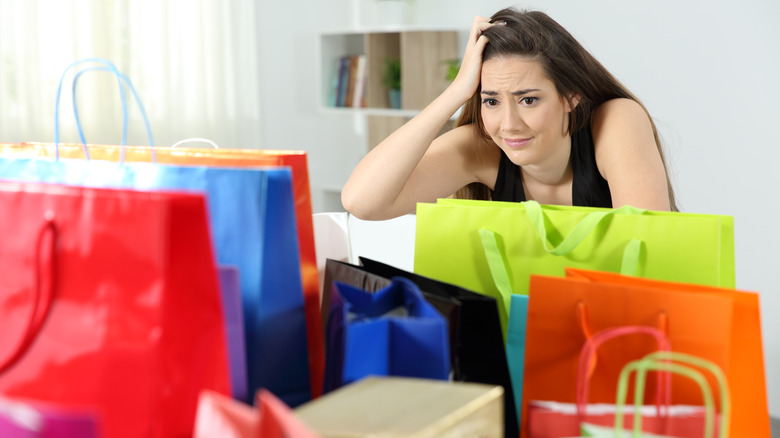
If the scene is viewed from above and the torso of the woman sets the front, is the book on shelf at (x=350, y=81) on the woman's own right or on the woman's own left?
on the woman's own right

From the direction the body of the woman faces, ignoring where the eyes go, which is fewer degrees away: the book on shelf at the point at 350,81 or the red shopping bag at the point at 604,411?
the red shopping bag

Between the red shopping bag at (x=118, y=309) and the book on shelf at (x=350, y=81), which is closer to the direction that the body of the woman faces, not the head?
the red shopping bag

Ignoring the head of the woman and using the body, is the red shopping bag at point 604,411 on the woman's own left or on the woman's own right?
on the woman's own left

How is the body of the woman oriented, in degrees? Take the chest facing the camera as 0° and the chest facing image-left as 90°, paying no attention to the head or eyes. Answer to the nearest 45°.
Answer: approximately 45°
